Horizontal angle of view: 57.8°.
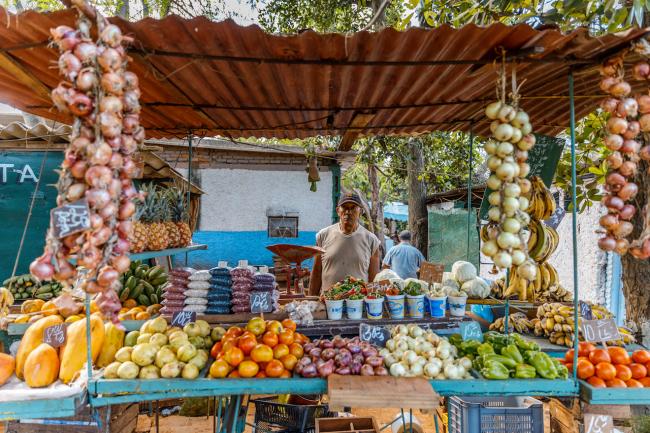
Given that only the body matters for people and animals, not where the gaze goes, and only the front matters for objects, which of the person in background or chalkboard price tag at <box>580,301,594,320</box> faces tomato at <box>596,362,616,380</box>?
the chalkboard price tag

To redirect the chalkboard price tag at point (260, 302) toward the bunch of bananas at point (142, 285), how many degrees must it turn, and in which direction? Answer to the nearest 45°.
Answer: approximately 135° to its right

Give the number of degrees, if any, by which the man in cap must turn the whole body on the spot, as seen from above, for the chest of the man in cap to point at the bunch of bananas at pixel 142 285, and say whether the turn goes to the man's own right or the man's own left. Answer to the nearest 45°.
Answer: approximately 45° to the man's own right

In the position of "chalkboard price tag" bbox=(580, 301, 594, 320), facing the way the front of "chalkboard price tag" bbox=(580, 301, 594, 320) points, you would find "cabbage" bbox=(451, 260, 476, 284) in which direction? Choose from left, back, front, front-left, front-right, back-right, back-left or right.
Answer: back-right

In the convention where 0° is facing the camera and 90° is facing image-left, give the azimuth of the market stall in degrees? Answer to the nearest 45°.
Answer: approximately 0°

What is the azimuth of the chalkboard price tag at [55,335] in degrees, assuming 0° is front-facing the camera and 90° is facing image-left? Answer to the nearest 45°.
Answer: approximately 0°

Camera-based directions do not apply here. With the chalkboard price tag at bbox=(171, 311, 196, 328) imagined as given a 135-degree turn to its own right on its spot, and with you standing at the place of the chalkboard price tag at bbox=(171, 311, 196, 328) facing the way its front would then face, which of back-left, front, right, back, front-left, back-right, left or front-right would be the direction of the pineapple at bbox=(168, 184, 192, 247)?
front-right

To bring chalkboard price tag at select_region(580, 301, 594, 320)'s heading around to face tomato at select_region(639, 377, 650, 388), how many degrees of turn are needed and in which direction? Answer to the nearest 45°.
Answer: approximately 45° to its left
